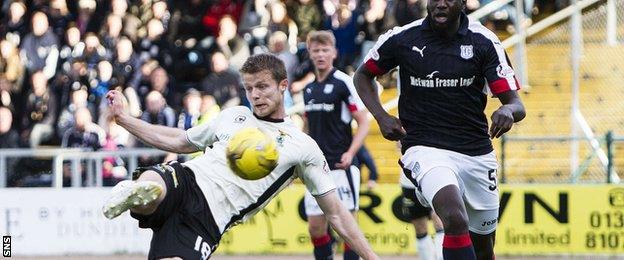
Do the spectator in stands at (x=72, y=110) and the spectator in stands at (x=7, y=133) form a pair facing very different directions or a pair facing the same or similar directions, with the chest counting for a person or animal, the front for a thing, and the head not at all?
same or similar directions

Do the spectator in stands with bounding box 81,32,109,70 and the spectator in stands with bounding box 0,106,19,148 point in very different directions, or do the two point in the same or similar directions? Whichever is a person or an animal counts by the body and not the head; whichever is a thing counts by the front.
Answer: same or similar directions

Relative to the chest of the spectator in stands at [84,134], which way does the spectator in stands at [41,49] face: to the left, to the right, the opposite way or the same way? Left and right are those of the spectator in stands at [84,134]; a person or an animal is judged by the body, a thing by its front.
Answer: the same way

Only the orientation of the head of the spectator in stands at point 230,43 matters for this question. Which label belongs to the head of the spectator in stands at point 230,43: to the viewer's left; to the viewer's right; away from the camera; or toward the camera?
toward the camera

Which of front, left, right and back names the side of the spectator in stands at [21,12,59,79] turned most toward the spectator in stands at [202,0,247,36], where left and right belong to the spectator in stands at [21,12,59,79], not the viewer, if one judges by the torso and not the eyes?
left

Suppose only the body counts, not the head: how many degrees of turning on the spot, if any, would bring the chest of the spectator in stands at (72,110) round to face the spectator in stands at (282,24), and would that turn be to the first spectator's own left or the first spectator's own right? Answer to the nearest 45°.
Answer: approximately 90° to the first spectator's own left

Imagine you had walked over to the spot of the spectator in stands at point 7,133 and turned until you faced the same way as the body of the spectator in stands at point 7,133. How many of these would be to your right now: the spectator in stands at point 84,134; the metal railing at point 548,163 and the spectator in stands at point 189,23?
0

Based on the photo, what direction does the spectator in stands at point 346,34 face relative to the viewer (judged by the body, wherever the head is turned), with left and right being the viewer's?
facing the viewer

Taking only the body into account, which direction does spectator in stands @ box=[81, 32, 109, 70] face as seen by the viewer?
toward the camera

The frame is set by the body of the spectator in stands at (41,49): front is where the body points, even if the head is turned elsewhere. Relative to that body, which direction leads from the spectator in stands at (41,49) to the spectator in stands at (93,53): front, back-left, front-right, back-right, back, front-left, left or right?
front-left

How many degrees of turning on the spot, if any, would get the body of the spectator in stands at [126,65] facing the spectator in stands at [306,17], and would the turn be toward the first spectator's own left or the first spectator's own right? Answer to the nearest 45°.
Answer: approximately 90° to the first spectator's own left

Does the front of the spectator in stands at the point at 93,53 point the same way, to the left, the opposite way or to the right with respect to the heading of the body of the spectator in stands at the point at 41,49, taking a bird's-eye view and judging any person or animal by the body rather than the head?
the same way

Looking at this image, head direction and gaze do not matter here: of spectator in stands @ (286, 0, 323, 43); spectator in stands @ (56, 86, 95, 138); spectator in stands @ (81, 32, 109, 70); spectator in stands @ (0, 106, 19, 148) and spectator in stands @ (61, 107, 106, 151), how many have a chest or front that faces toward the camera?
5
